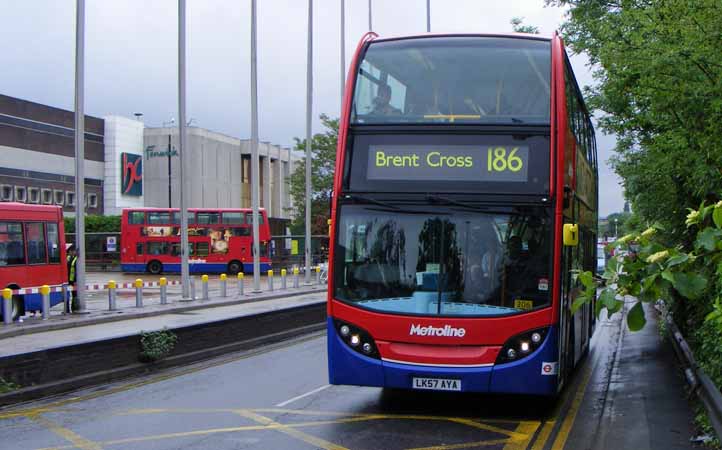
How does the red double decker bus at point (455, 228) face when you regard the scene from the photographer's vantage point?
facing the viewer

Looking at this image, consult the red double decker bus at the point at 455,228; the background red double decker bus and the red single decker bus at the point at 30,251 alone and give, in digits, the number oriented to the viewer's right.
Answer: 1

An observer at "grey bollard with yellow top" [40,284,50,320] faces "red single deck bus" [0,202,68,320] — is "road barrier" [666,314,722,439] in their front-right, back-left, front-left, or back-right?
back-right

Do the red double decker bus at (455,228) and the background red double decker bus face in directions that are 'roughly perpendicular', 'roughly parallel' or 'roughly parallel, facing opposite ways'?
roughly perpendicular

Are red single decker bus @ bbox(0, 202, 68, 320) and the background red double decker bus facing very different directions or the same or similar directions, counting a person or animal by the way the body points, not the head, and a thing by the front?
very different directions

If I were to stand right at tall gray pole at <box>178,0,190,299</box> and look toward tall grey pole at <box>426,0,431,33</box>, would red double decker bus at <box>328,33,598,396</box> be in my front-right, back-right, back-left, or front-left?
back-right

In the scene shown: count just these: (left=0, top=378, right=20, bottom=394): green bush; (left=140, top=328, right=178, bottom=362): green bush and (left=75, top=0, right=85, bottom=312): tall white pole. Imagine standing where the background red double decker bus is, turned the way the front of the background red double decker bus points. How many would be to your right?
3

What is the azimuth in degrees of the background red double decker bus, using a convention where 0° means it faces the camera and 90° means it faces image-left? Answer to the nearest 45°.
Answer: approximately 270°

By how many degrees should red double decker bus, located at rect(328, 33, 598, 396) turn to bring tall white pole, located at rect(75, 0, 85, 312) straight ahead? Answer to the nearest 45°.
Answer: approximately 135° to its right
